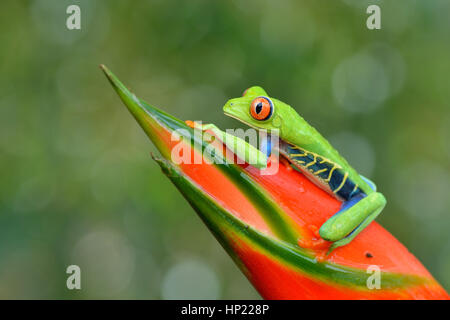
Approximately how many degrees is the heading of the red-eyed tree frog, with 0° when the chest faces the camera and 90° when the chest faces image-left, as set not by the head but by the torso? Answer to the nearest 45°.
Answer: approximately 90°
